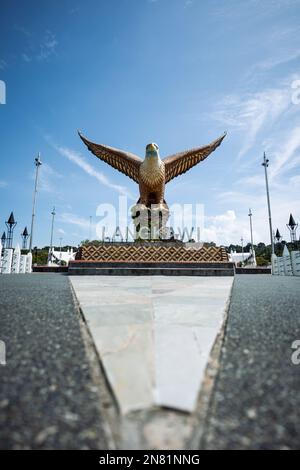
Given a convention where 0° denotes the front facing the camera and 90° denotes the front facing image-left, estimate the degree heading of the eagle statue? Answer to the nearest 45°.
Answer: approximately 0°

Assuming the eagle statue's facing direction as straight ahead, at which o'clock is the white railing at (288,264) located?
The white railing is roughly at 9 o'clock from the eagle statue.

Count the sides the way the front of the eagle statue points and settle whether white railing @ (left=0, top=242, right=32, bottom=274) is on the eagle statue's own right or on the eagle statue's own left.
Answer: on the eagle statue's own right
